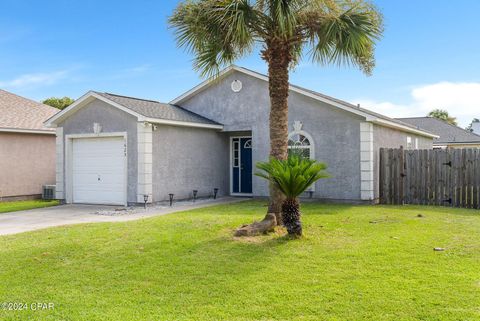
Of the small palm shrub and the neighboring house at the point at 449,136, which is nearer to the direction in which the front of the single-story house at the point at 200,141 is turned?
the small palm shrub

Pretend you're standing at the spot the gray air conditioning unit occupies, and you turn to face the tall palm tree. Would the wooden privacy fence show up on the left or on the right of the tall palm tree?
left

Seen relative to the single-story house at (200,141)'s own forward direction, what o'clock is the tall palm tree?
The tall palm tree is roughly at 10 o'clock from the single-story house.

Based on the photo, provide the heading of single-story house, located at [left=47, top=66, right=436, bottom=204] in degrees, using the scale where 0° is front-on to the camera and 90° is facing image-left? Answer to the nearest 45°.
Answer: approximately 45°

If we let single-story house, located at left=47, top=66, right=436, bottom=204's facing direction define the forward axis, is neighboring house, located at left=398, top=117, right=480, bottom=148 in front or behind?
behind

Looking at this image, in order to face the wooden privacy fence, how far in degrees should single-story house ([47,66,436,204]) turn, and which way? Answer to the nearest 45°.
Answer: approximately 135° to its left

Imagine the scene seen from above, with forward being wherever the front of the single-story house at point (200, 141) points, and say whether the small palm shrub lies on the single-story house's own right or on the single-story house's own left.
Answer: on the single-story house's own left

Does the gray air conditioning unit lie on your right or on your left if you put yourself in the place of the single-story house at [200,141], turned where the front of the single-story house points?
on your right
